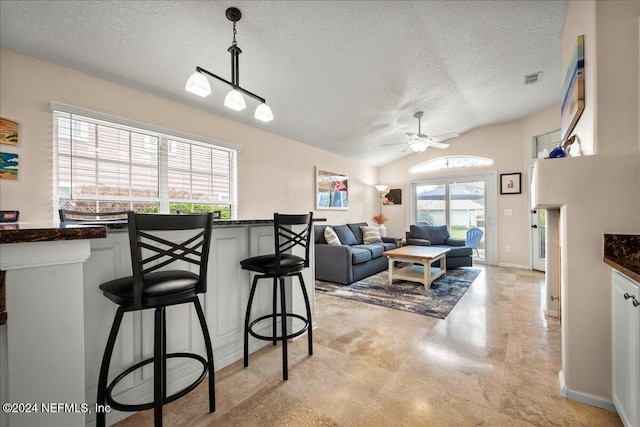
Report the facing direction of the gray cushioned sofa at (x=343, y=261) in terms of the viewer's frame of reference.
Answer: facing the viewer and to the right of the viewer

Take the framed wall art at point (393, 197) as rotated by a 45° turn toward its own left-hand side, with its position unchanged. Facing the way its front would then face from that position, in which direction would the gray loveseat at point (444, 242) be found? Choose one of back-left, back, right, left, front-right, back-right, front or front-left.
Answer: front

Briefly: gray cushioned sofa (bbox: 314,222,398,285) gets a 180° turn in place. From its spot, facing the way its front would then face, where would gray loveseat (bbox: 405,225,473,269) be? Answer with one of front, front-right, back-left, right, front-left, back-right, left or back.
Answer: right

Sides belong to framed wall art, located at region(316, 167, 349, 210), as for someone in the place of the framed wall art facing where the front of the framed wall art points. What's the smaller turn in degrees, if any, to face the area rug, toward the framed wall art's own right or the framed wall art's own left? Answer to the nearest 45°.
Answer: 0° — it already faces it

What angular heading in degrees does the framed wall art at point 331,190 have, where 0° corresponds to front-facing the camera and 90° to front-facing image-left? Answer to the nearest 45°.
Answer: approximately 315°

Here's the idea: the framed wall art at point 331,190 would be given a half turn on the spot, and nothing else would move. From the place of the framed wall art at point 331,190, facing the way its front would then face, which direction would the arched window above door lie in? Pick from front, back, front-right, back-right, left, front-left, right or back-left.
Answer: back-right

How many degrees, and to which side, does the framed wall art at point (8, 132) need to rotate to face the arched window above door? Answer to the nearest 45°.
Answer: approximately 90° to its left

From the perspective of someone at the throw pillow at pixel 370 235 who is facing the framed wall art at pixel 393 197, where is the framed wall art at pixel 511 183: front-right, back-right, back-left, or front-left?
front-right

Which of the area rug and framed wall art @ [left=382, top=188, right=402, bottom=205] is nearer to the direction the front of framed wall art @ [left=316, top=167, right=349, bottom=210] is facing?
the area rug

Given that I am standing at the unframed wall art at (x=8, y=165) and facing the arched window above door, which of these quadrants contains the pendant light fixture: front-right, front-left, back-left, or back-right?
front-right

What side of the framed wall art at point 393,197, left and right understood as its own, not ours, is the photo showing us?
front

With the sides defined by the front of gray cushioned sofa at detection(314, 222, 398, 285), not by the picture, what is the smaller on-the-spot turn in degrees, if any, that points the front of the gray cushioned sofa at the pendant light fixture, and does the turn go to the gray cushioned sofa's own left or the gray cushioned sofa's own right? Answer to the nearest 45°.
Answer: approximately 45° to the gray cushioned sofa's own right
